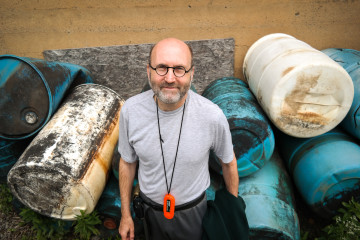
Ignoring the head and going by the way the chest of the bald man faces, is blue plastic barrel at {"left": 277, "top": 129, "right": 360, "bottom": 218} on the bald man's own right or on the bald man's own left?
on the bald man's own left

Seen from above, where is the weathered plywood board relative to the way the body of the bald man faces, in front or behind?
behind

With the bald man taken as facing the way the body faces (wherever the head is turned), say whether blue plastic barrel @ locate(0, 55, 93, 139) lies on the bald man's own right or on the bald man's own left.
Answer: on the bald man's own right

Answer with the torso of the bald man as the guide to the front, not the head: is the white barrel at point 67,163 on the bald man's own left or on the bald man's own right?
on the bald man's own right

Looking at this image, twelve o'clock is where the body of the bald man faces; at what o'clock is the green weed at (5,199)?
The green weed is roughly at 4 o'clock from the bald man.

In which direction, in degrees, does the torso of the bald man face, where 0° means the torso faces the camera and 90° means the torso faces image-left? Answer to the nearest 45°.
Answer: approximately 0°

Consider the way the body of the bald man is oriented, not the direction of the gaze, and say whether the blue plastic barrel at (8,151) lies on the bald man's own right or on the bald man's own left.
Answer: on the bald man's own right
